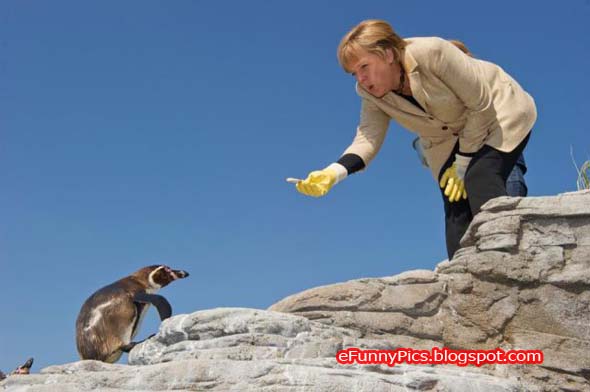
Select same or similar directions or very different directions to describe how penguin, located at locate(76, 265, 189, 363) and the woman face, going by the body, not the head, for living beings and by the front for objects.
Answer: very different directions

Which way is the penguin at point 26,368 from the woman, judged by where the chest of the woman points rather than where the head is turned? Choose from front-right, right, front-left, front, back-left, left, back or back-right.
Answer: front-right

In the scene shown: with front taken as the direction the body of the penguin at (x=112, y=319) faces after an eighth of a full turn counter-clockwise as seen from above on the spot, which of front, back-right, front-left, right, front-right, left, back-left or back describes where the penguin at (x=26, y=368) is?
back-left

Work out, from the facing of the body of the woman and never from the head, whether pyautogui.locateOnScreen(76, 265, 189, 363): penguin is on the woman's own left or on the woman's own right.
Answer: on the woman's own right

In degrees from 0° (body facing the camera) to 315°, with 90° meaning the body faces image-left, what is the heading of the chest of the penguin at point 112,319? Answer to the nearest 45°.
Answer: approximately 270°

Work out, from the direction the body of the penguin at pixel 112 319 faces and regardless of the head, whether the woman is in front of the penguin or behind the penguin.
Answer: in front

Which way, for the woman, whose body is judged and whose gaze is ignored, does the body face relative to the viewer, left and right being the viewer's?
facing the viewer and to the left of the viewer
